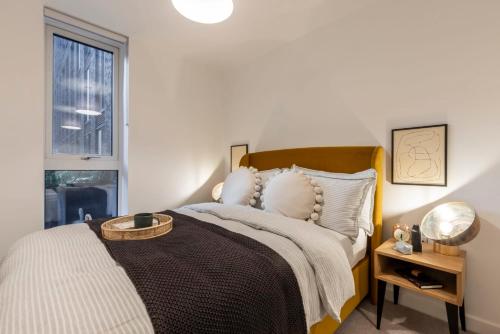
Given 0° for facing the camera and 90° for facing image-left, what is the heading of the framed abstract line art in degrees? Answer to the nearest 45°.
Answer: approximately 45°

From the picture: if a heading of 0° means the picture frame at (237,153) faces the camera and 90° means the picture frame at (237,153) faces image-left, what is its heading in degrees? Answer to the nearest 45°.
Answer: approximately 45°

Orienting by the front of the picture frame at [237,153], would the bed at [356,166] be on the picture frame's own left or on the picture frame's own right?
on the picture frame's own left

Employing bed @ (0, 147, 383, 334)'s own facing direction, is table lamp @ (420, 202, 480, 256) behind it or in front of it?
behind

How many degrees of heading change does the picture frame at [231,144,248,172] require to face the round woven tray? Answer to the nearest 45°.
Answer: approximately 45° to its left

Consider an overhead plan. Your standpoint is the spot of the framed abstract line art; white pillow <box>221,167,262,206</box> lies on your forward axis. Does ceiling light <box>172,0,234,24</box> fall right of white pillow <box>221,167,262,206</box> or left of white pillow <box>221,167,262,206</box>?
left
